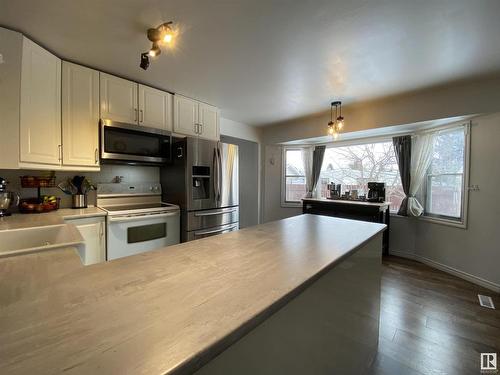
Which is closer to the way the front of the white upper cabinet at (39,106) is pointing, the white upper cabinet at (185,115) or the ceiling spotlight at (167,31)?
the ceiling spotlight

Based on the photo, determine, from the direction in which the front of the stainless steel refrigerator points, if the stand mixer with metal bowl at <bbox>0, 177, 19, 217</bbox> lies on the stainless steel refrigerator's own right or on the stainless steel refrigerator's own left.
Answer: on the stainless steel refrigerator's own right

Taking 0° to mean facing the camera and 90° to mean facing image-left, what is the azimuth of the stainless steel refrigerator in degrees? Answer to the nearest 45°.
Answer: approximately 315°

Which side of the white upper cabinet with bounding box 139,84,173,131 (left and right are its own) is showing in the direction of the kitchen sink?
right

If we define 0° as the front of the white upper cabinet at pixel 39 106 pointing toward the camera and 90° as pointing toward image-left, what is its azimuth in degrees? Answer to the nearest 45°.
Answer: approximately 315°
